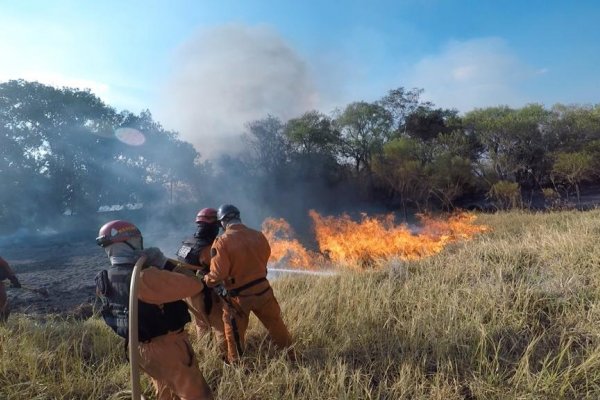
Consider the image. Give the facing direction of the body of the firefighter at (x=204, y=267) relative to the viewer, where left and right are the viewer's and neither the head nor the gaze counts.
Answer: facing away from the viewer and to the right of the viewer

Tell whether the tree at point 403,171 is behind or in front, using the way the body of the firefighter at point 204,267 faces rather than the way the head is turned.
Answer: in front

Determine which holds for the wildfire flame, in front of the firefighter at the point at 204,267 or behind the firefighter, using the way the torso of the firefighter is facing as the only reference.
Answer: in front

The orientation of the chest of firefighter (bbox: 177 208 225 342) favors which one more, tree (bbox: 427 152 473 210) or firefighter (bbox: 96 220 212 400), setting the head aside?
the tree

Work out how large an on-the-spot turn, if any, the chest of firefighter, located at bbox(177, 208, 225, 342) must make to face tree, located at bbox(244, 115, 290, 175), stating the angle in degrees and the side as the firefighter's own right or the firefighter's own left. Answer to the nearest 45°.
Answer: approximately 45° to the firefighter's own left

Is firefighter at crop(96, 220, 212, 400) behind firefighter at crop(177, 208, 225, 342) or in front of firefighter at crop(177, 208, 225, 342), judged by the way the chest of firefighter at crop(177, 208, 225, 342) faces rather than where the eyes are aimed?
behind

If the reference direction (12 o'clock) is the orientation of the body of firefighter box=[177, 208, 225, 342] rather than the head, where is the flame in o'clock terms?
The flame is roughly at 11 o'clock from the firefighter.

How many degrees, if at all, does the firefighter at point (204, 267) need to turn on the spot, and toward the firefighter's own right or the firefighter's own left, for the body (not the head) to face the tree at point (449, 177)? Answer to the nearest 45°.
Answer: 0° — they already face it

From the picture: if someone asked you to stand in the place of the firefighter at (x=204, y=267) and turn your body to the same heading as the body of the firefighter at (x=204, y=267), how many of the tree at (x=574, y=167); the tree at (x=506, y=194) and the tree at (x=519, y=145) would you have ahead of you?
3

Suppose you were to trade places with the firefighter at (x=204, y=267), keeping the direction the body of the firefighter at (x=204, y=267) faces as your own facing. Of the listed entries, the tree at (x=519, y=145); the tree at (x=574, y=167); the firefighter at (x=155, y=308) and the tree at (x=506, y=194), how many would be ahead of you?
3

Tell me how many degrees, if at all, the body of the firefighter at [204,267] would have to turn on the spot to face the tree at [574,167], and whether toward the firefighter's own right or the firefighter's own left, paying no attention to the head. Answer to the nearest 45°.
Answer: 0° — they already face it

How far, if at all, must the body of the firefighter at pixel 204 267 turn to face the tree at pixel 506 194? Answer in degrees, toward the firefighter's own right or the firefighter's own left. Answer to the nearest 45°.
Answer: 0° — they already face it
